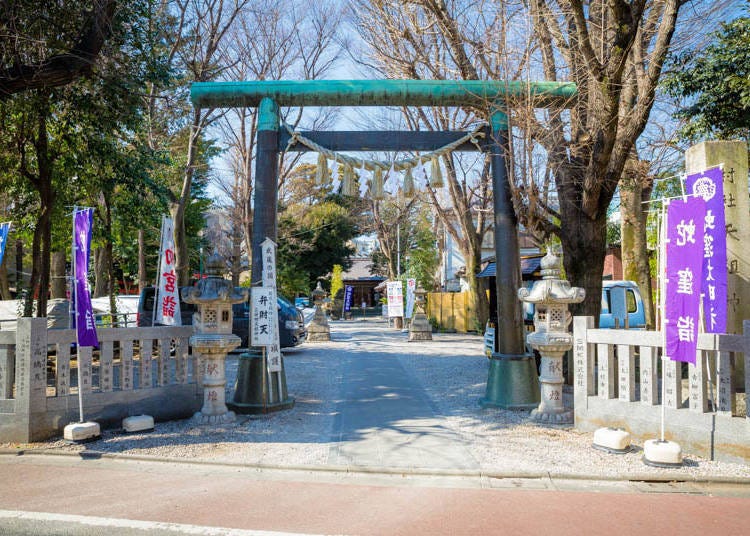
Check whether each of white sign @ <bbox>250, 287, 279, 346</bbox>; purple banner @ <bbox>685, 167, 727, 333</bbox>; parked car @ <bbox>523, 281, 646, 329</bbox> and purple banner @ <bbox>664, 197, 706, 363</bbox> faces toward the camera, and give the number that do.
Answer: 3

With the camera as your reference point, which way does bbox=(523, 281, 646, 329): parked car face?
facing to the left of the viewer

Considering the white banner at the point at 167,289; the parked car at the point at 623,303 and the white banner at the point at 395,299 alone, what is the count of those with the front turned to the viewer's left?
1

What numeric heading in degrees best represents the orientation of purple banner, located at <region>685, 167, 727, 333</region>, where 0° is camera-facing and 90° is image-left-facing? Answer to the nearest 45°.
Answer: approximately 0°

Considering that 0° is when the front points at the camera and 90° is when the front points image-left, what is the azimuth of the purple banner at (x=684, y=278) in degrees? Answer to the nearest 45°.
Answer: approximately 0°
